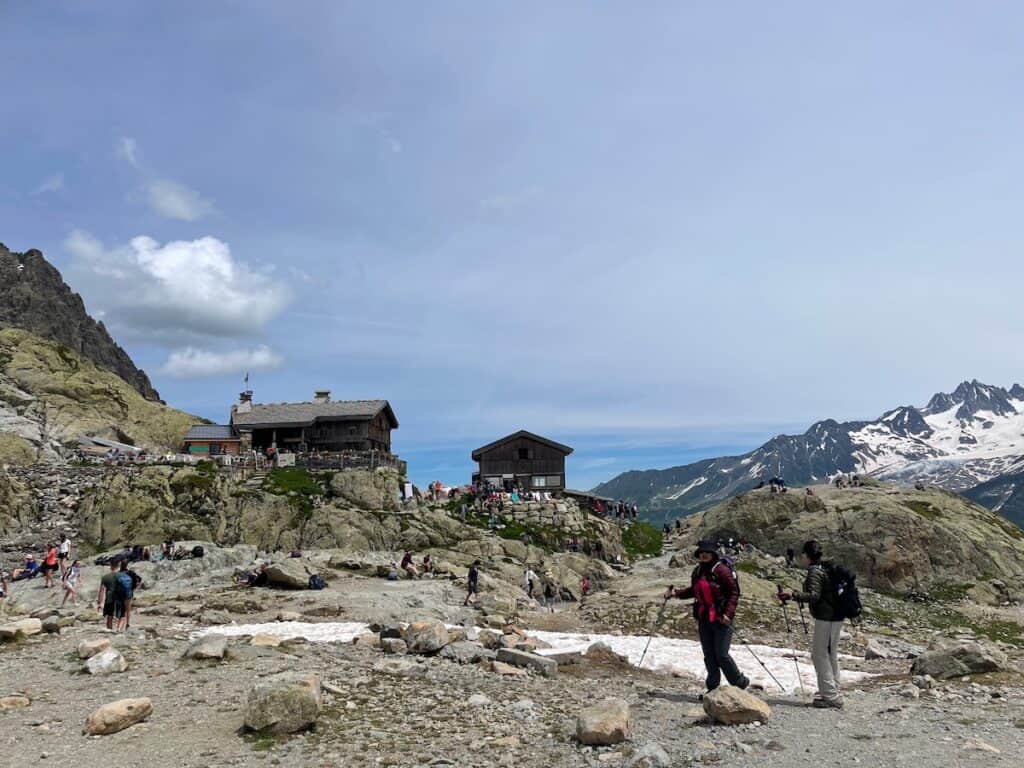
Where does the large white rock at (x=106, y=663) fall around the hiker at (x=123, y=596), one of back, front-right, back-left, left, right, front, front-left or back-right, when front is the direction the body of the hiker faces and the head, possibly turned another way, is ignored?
back

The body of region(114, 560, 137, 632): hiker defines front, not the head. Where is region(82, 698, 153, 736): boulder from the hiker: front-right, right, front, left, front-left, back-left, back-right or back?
back

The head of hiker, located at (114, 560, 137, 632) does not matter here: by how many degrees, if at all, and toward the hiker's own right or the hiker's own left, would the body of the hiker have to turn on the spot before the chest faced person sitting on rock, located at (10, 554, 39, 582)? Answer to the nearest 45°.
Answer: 0° — they already face them

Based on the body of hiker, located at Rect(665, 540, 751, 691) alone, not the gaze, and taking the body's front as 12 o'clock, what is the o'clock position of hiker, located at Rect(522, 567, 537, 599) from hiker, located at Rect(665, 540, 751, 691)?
hiker, located at Rect(522, 567, 537, 599) is roughly at 4 o'clock from hiker, located at Rect(665, 540, 751, 691).

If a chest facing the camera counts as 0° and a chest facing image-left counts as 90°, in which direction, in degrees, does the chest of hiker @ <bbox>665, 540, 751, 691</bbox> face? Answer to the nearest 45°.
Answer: approximately 45°

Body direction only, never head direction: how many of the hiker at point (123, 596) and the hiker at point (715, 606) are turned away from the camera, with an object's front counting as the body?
1

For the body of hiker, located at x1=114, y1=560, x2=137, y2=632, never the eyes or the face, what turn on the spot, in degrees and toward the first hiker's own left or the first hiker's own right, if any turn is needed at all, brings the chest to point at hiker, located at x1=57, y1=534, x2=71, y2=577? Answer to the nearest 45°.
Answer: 0° — they already face them

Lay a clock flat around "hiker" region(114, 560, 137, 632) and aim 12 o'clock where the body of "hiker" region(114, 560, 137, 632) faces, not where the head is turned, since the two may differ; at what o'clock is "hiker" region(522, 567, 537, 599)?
"hiker" region(522, 567, 537, 599) is roughly at 2 o'clock from "hiker" region(114, 560, 137, 632).

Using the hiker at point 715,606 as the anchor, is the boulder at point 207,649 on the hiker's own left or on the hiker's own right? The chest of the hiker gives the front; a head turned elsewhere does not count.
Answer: on the hiker's own right

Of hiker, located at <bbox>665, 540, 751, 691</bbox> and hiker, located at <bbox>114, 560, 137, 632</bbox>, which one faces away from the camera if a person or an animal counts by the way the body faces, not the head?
hiker, located at <bbox>114, 560, 137, 632</bbox>

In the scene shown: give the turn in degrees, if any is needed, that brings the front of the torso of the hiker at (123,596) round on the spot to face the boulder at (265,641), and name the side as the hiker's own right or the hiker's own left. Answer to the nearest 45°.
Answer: approximately 135° to the hiker's own right

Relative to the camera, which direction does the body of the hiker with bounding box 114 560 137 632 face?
away from the camera
